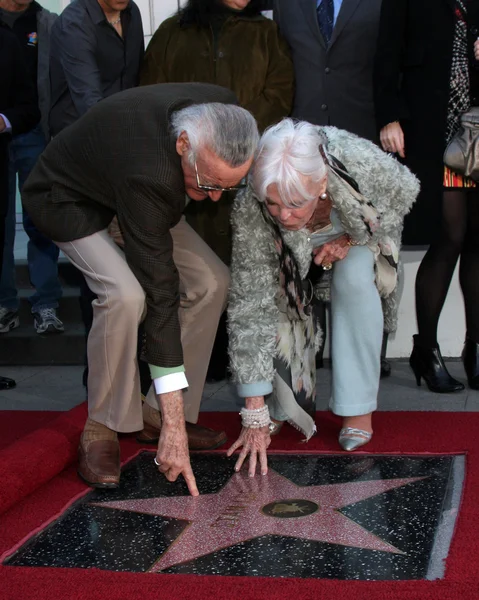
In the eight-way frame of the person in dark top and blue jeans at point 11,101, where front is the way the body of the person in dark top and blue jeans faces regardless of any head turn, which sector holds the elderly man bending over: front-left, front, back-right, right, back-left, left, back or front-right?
front

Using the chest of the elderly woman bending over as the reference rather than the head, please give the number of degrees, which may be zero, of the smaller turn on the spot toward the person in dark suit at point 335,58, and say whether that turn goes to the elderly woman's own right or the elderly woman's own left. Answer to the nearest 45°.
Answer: approximately 135° to the elderly woman's own right

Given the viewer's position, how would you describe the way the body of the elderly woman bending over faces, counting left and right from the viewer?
facing the viewer and to the left of the viewer

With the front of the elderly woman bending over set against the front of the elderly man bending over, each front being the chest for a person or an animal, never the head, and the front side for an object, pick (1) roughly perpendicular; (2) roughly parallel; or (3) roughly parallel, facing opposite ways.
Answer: roughly perpendicular

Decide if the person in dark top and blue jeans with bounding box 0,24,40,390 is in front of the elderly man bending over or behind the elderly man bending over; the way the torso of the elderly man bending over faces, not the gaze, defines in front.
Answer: behind

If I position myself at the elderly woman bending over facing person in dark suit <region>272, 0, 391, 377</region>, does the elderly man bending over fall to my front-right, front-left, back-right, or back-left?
back-left

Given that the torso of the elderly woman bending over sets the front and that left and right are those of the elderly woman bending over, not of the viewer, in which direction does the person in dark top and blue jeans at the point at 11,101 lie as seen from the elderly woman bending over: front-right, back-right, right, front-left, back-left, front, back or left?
right

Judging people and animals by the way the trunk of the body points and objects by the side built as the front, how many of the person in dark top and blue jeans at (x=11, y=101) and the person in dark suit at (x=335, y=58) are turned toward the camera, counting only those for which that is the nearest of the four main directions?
2

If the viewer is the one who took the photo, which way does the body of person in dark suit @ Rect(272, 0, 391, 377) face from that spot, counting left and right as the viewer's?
facing the viewer

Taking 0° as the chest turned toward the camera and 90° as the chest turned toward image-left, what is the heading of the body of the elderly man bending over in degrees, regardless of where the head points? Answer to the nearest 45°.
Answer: approximately 315°

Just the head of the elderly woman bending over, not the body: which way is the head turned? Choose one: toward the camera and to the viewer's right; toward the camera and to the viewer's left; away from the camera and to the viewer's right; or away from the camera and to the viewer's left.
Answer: toward the camera and to the viewer's left

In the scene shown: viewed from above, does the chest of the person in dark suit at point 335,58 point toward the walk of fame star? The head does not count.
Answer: yes
